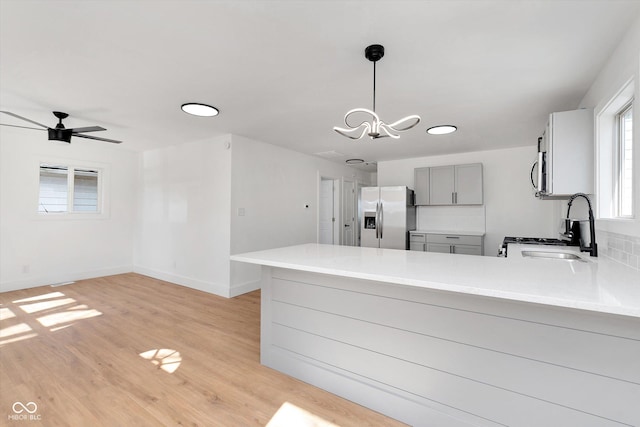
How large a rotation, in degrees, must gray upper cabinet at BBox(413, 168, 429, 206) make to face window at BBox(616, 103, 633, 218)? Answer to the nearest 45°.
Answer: approximately 45° to its left

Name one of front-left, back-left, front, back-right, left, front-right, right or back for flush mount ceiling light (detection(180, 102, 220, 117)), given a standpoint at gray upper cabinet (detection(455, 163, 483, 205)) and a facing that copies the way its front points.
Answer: front-right

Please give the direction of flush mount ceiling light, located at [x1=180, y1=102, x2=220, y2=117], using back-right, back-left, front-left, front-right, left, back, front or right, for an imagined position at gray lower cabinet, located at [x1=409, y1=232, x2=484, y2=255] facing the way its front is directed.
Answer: front-right

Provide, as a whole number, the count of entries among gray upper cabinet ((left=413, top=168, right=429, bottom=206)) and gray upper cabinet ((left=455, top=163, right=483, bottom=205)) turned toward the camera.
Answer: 2

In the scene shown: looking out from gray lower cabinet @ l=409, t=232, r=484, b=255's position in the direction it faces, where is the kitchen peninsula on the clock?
The kitchen peninsula is roughly at 12 o'clock from the gray lower cabinet.

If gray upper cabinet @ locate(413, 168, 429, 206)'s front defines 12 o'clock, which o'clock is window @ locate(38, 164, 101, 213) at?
The window is roughly at 2 o'clock from the gray upper cabinet.

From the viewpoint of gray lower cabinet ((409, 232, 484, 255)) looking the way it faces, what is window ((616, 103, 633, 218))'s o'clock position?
The window is roughly at 11 o'clock from the gray lower cabinet.

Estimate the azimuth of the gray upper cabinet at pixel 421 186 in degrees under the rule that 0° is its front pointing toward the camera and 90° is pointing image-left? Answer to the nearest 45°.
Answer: approximately 0°
